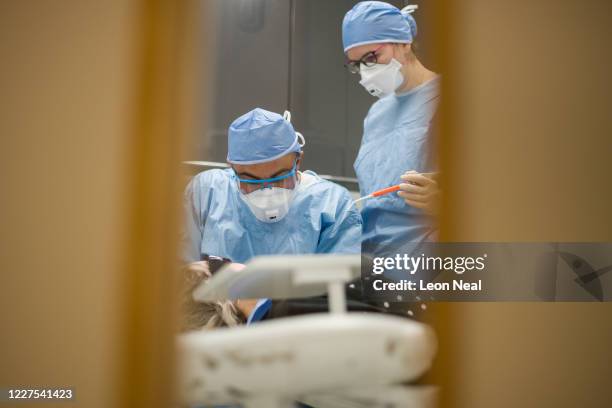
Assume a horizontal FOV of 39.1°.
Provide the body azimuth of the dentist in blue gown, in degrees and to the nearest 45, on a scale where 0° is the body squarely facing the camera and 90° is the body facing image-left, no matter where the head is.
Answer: approximately 0°

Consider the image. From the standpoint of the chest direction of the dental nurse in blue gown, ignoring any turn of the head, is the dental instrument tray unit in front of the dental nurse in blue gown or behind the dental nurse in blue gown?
in front

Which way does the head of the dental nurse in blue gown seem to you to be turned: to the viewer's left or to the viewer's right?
to the viewer's left

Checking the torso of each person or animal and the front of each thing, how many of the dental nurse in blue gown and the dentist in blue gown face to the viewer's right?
0

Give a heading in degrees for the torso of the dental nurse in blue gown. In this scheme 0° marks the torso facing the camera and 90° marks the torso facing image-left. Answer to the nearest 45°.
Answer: approximately 45°
